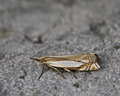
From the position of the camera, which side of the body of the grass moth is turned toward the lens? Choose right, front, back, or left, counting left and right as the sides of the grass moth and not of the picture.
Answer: left
